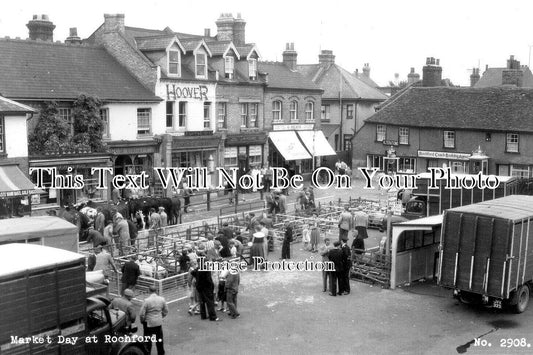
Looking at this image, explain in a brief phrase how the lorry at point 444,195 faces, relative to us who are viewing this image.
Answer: facing the viewer and to the left of the viewer

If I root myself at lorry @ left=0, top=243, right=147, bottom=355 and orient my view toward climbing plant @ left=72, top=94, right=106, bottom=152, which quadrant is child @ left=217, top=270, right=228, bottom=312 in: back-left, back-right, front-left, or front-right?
front-right

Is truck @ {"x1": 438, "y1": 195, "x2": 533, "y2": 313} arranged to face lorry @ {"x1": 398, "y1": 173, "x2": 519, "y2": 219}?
no

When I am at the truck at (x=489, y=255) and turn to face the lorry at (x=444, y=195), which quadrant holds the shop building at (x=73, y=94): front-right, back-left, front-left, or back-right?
front-left

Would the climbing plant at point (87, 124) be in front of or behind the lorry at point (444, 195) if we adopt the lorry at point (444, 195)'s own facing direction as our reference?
in front

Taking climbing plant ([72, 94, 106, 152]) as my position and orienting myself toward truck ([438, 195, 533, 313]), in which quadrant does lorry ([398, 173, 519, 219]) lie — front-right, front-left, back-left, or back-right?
front-left

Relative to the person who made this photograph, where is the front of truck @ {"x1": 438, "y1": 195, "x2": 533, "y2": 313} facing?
facing away from the viewer and to the right of the viewer

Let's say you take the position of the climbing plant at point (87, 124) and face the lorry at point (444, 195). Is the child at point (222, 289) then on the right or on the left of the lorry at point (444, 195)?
right

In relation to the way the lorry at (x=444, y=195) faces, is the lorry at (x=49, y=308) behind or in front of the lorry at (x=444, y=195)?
in front

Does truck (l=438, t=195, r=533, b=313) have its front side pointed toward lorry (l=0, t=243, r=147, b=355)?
no

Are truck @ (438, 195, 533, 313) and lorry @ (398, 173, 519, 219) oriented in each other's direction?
no

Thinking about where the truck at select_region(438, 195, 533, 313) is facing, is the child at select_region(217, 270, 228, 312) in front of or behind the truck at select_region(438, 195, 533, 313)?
behind
